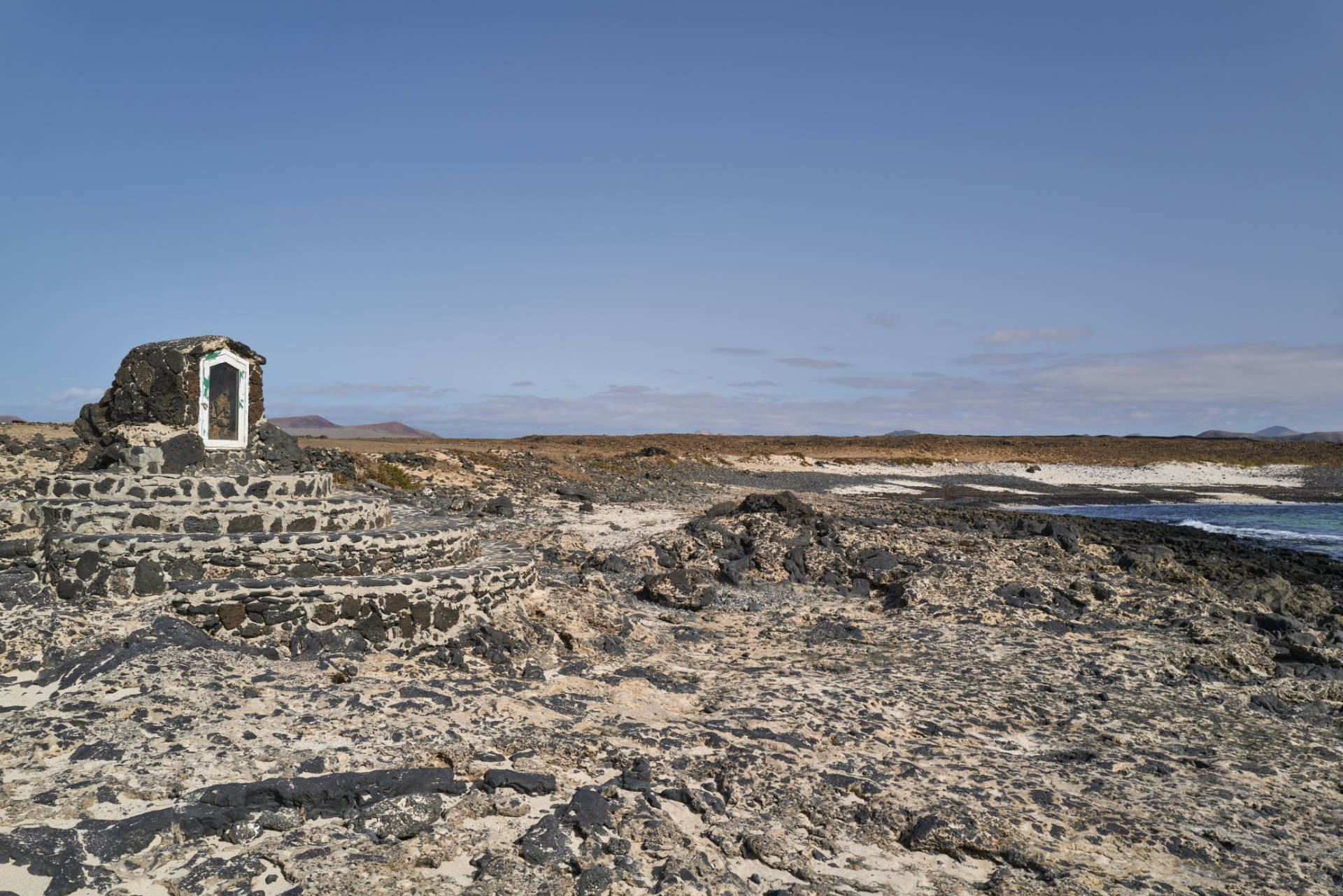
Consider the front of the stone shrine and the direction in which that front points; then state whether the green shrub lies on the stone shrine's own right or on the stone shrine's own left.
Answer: on the stone shrine's own left

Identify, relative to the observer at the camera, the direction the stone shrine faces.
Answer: facing the viewer and to the right of the viewer
